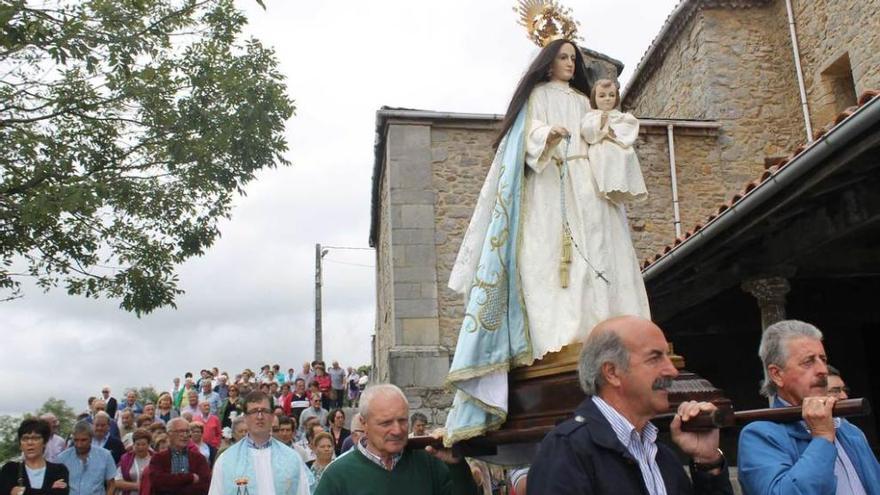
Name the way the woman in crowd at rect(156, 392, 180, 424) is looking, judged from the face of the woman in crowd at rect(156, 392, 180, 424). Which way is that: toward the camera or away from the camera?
toward the camera

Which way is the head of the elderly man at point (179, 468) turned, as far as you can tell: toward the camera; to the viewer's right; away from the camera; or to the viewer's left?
toward the camera

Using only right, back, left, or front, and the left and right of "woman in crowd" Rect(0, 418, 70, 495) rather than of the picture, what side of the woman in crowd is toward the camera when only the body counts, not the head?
front

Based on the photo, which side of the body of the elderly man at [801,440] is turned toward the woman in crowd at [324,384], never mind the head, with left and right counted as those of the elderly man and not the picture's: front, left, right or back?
back

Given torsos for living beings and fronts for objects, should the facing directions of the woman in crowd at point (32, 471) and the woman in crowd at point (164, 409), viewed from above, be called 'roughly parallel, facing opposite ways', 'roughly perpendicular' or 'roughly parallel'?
roughly parallel

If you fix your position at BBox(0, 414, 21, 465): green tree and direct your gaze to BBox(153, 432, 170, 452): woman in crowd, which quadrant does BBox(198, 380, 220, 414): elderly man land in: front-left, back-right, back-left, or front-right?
front-left

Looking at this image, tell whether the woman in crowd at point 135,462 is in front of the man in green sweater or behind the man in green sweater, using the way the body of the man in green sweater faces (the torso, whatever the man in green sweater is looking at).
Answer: behind

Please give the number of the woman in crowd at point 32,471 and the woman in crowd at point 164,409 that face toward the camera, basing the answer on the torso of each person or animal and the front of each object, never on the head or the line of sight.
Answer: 2

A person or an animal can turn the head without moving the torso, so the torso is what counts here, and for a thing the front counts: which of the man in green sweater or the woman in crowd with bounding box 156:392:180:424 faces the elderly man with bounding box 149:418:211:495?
the woman in crowd

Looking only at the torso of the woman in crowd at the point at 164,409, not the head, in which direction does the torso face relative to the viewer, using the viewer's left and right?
facing the viewer

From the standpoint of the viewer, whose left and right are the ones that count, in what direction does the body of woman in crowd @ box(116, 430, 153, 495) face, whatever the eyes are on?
facing the viewer and to the right of the viewer

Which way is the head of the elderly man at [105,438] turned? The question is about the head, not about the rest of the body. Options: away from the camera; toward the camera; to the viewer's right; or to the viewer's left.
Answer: toward the camera

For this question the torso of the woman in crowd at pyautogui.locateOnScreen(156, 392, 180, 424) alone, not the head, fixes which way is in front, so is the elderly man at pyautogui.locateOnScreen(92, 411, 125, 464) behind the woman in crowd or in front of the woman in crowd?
in front

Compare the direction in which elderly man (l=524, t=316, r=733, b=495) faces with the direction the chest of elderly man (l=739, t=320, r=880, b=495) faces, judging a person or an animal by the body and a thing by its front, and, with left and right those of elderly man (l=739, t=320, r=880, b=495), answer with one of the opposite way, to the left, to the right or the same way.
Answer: the same way

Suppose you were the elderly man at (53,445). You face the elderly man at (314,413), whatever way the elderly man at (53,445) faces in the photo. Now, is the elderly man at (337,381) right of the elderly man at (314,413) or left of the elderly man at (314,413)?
left

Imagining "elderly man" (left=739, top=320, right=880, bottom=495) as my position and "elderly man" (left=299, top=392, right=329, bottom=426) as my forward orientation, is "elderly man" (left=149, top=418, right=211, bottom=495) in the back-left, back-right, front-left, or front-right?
front-left

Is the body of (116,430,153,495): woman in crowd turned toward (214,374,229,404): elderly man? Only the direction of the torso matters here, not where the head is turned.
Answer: no

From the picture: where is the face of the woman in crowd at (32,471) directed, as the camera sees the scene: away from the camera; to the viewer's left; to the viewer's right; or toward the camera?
toward the camera

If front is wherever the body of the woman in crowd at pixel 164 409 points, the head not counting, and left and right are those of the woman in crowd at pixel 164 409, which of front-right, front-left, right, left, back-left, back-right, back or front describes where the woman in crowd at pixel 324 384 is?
back-left

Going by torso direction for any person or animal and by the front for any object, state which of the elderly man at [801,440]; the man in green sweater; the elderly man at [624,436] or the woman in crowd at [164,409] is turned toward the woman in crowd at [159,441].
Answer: the woman in crowd at [164,409]
